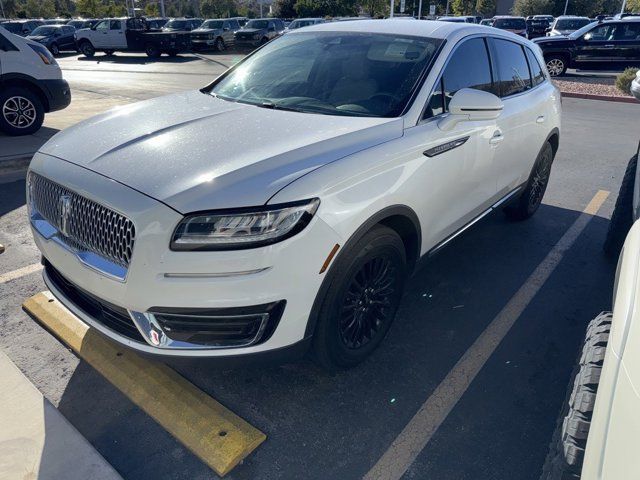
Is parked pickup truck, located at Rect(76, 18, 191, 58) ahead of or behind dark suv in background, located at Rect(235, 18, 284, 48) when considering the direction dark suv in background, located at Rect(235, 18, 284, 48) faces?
ahead

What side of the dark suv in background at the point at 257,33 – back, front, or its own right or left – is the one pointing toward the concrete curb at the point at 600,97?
left

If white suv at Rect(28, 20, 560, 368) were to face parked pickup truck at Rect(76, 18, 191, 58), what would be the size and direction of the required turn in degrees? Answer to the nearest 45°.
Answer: approximately 135° to its right

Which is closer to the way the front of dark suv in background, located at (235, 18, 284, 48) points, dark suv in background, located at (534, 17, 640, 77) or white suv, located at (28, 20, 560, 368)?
the white suv

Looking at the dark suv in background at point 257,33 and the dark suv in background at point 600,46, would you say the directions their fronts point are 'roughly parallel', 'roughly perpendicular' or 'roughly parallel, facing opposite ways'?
roughly perpendicular

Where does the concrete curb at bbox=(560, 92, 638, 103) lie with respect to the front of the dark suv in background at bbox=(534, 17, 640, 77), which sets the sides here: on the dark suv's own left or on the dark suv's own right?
on the dark suv's own left

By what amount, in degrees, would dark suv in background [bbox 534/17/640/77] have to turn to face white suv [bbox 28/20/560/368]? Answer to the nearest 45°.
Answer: approximately 90° to its left

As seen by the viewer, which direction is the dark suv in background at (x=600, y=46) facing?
to the viewer's left

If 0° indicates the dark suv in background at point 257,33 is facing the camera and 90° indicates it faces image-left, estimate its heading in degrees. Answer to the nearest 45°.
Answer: approximately 45°
